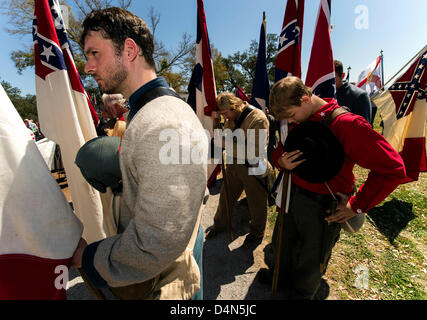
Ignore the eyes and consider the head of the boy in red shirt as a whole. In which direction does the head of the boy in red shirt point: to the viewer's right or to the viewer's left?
to the viewer's left

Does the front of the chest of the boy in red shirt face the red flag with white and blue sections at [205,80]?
no

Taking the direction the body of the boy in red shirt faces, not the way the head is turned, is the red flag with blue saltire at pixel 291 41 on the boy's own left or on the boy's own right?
on the boy's own right

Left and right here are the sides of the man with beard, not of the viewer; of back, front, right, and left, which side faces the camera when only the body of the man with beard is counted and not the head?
left

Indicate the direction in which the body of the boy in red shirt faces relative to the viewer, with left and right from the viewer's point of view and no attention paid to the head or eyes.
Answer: facing the viewer and to the left of the viewer

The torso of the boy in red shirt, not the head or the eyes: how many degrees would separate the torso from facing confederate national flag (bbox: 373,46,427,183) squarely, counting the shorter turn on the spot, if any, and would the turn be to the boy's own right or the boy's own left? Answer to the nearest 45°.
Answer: approximately 135° to the boy's own right
